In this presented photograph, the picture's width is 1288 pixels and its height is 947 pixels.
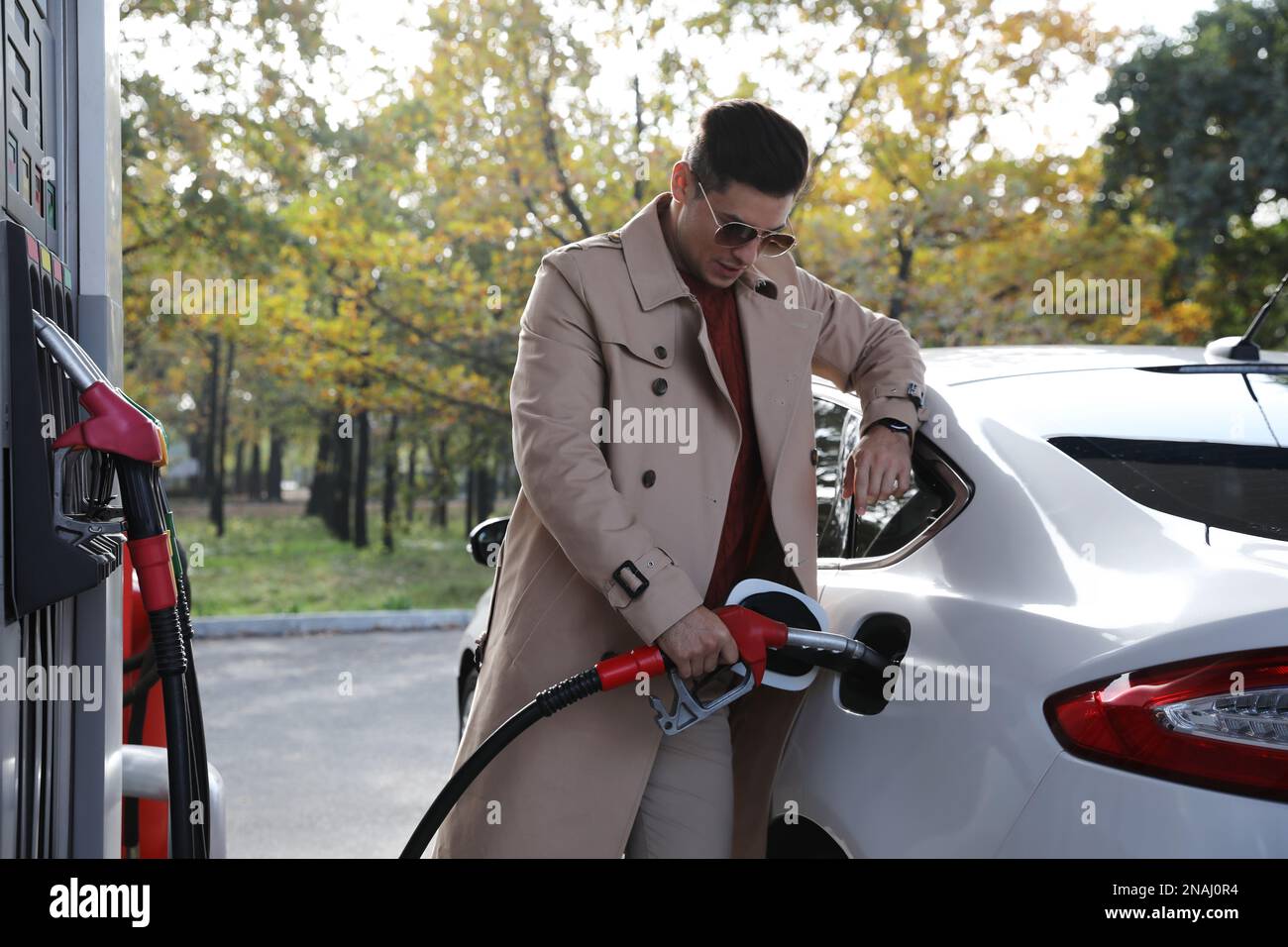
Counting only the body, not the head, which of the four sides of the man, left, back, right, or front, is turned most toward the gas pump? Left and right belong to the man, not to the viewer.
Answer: right

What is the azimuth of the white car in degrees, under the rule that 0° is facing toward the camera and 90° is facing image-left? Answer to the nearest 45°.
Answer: approximately 135°

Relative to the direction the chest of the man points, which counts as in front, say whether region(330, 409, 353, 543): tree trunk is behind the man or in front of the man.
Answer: behind

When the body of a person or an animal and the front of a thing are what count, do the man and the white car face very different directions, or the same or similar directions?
very different directions

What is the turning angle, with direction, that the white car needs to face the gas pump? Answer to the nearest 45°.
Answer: approximately 45° to its left

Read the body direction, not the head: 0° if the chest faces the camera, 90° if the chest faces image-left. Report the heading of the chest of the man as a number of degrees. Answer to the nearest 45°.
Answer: approximately 315°

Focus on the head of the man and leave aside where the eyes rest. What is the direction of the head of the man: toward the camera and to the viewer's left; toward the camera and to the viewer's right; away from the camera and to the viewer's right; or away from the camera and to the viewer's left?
toward the camera and to the viewer's right

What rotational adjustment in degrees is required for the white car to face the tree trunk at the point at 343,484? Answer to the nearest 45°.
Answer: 0° — it already faces it
